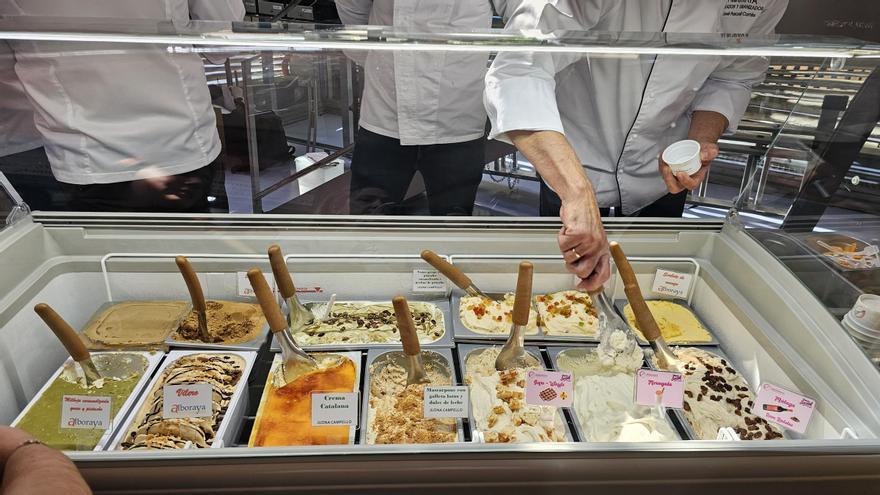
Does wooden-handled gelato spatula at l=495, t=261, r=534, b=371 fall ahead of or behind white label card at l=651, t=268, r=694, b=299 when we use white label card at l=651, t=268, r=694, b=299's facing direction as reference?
ahead

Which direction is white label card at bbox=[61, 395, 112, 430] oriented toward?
toward the camera

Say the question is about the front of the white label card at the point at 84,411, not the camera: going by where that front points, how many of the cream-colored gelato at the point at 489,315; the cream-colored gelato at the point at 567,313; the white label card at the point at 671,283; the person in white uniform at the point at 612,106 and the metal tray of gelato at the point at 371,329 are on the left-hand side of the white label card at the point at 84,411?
5

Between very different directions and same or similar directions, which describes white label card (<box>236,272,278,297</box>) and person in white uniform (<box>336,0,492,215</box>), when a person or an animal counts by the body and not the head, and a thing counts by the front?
same or similar directions

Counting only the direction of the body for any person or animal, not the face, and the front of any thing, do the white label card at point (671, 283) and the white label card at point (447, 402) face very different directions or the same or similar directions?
same or similar directions

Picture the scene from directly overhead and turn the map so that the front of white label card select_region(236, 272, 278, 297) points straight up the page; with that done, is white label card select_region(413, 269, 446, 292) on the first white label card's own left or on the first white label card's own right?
on the first white label card's own left

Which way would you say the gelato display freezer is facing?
toward the camera

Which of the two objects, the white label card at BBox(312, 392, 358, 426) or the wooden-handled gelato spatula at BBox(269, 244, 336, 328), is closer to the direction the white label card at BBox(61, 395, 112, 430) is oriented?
the white label card

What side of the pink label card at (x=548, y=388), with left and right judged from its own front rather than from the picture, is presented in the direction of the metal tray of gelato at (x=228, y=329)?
right

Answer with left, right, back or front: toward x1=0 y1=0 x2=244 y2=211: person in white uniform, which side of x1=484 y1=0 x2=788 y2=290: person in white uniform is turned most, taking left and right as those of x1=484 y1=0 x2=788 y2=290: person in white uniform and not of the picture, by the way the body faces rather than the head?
right

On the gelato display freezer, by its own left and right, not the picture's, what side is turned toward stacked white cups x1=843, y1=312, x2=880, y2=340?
left

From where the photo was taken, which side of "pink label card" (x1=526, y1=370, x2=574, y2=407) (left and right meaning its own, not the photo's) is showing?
front
